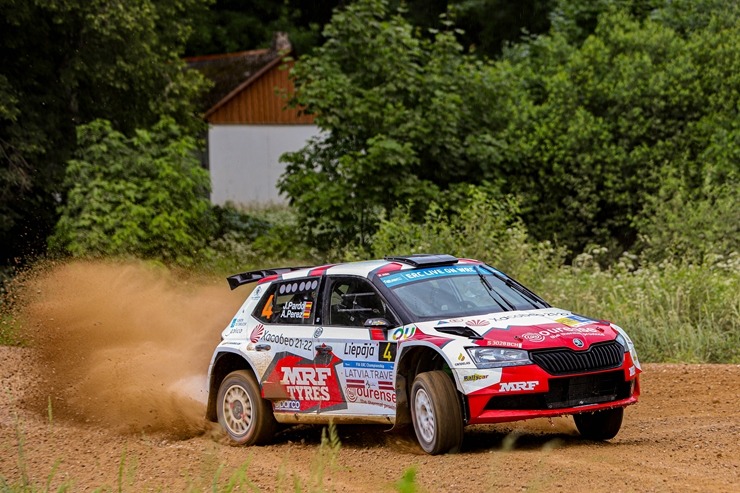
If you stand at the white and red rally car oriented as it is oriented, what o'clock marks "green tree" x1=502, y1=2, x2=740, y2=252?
The green tree is roughly at 8 o'clock from the white and red rally car.

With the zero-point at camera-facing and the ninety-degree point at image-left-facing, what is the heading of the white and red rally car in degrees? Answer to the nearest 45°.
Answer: approximately 315°

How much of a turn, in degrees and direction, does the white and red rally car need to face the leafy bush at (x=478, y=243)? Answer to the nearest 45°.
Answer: approximately 135° to its left

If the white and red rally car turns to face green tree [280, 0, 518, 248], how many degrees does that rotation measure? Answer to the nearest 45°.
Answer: approximately 135° to its left

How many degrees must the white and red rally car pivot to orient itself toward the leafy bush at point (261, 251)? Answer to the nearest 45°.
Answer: approximately 135° to its left

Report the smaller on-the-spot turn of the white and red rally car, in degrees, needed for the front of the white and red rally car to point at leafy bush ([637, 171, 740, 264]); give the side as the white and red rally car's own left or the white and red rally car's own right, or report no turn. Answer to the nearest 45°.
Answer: approximately 90° to the white and red rally car's own left

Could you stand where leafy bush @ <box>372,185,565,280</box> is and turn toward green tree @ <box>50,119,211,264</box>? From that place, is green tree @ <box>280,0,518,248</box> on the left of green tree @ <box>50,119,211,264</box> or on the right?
right

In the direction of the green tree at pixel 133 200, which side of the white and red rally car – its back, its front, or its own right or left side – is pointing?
back
